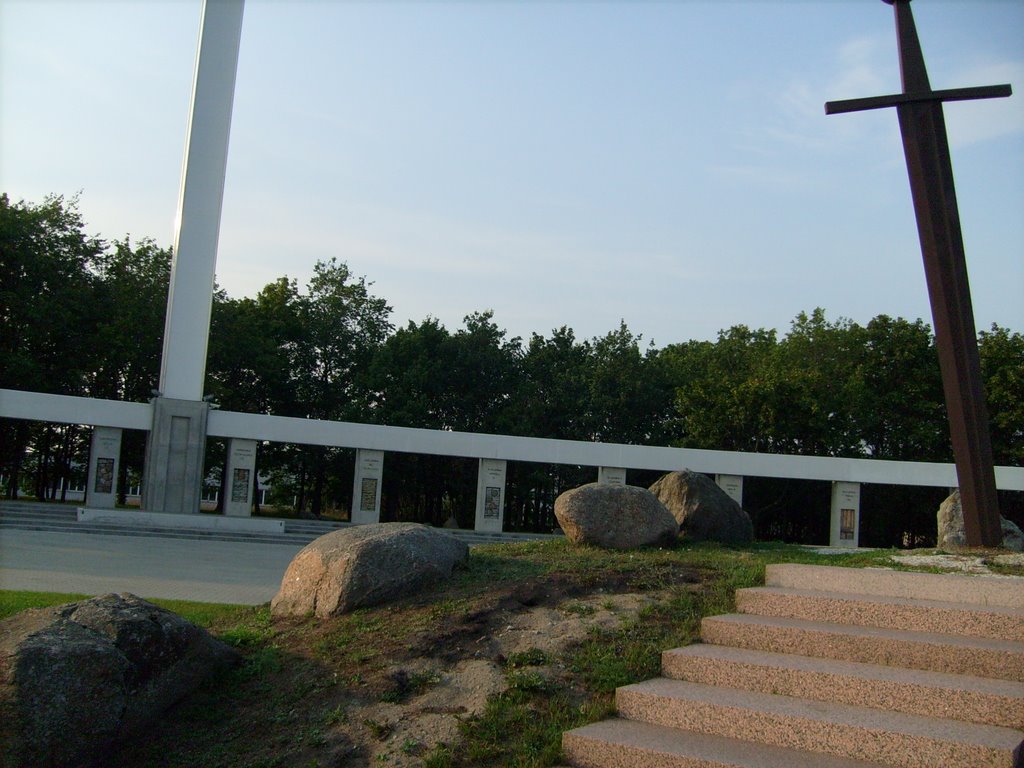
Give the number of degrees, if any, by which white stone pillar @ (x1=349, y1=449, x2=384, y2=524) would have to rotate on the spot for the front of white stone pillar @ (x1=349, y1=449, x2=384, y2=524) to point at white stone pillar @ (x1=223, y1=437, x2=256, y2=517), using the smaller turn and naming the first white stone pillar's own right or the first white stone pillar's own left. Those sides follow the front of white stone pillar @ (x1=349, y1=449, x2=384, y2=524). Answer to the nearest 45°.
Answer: approximately 90° to the first white stone pillar's own right

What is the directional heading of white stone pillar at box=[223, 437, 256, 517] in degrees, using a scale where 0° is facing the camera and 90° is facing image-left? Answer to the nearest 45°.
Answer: approximately 0°

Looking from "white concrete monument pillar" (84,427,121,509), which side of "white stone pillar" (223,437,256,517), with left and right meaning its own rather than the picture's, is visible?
right

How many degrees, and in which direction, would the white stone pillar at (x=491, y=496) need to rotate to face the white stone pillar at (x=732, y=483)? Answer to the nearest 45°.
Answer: approximately 90° to its left

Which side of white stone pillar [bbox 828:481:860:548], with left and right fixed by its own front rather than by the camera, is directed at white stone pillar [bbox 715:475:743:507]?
right

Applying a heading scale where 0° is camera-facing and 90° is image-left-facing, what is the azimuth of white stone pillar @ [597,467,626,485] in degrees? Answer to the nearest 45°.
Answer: approximately 0°

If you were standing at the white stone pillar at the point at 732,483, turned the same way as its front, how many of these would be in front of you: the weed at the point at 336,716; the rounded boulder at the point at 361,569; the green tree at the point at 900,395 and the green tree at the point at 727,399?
2
